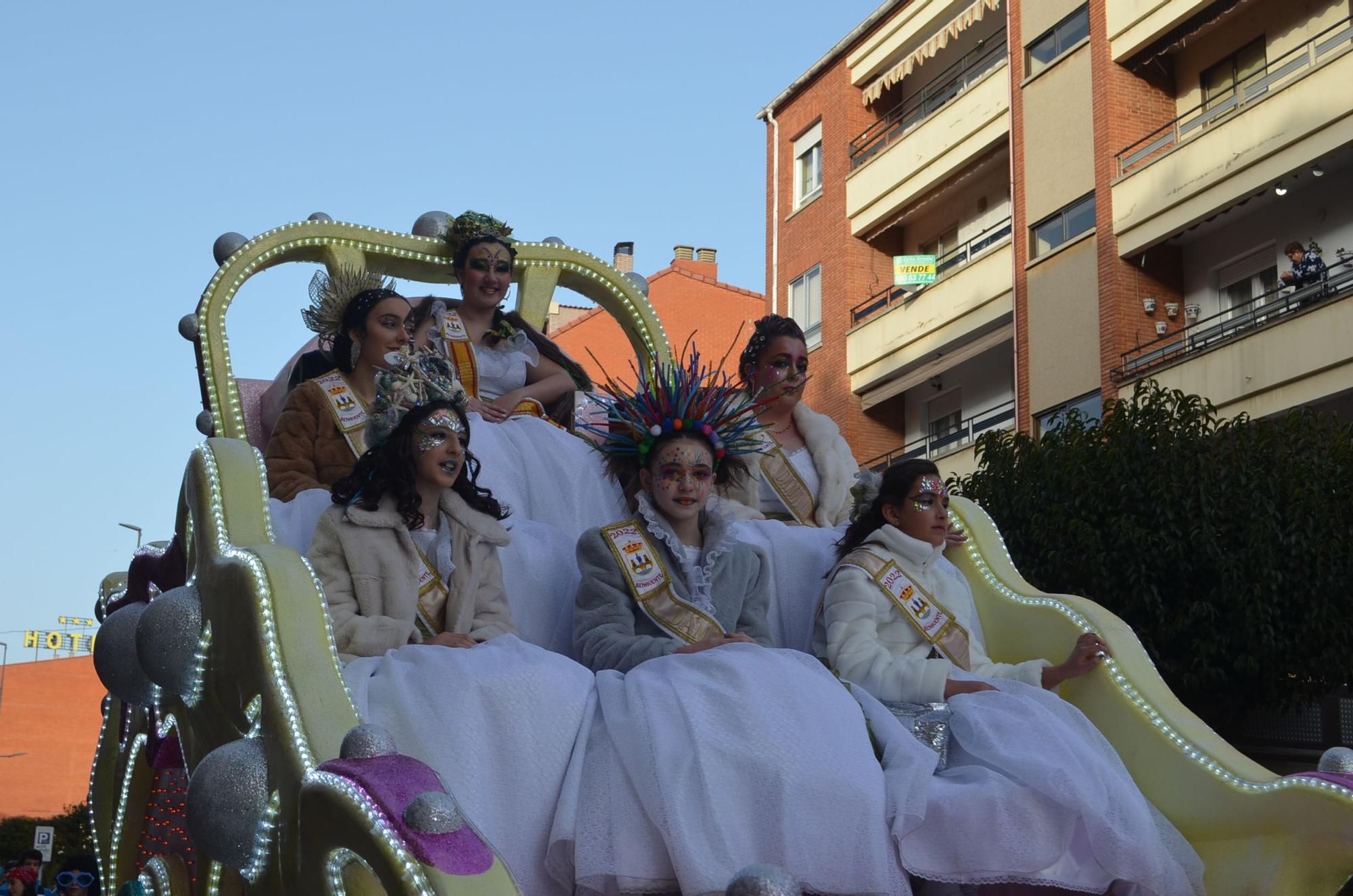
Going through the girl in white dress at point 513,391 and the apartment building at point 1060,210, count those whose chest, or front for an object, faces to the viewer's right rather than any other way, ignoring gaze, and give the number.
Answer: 0

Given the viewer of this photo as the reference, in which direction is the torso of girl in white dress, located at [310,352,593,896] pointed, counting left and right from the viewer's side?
facing the viewer and to the right of the viewer

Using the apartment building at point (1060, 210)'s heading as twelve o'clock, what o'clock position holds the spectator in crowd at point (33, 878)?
The spectator in crowd is roughly at 12 o'clock from the apartment building.

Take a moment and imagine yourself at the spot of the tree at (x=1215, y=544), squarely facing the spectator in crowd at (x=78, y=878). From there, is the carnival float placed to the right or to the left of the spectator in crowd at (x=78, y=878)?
left

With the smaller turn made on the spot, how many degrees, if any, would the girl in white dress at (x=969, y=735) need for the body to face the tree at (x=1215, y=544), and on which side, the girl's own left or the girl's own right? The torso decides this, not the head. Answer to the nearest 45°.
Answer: approximately 135° to the girl's own left

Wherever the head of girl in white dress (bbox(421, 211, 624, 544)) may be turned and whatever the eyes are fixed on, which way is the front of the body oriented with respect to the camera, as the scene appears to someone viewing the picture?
toward the camera

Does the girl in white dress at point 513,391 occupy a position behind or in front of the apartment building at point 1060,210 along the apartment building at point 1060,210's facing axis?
in front

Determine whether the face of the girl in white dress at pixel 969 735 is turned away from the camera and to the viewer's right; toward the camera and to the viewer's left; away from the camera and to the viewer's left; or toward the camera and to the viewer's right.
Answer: toward the camera and to the viewer's right

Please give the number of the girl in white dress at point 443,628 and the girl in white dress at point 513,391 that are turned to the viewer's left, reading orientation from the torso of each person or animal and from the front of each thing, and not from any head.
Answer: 0

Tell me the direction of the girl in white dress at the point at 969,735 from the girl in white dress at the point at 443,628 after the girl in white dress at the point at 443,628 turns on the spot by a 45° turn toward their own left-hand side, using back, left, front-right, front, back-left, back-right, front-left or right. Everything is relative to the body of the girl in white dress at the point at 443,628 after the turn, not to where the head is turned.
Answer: front

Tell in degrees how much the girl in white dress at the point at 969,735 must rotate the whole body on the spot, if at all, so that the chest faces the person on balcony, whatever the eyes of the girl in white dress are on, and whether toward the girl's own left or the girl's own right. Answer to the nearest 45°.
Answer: approximately 135° to the girl's own left

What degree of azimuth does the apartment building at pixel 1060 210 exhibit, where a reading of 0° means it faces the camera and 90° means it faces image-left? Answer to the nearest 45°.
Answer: approximately 45°

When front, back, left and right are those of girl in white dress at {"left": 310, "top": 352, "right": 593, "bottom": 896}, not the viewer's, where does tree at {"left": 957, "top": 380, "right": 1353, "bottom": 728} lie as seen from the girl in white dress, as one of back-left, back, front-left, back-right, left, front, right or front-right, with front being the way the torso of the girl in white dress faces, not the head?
left
